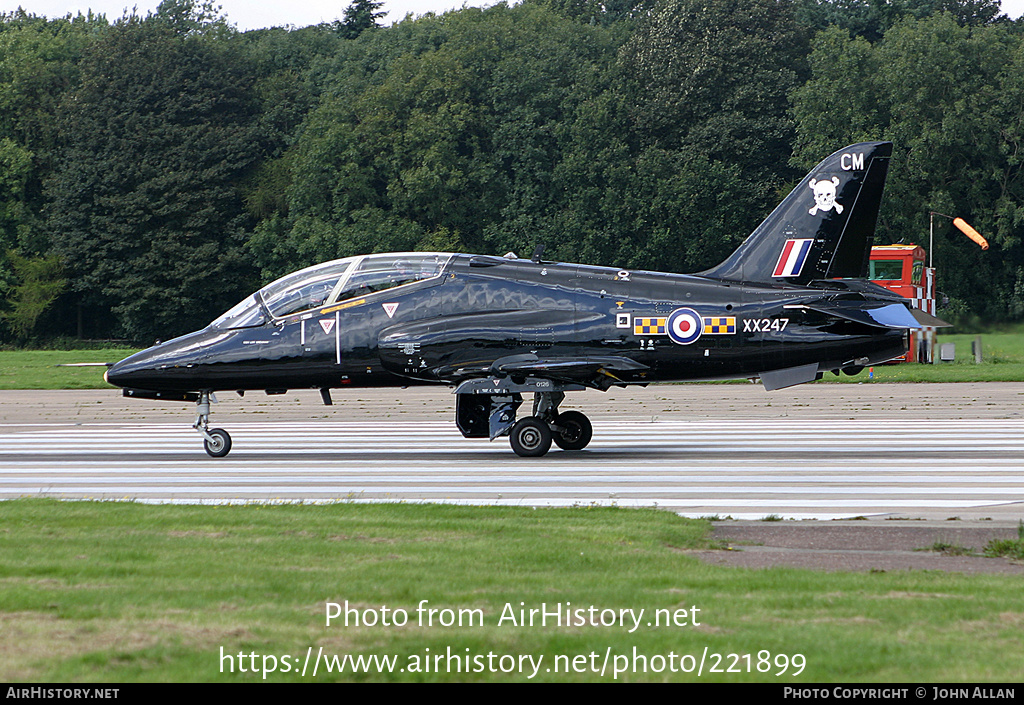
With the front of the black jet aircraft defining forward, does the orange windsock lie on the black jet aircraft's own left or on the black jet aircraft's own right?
on the black jet aircraft's own right

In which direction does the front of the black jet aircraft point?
to the viewer's left
